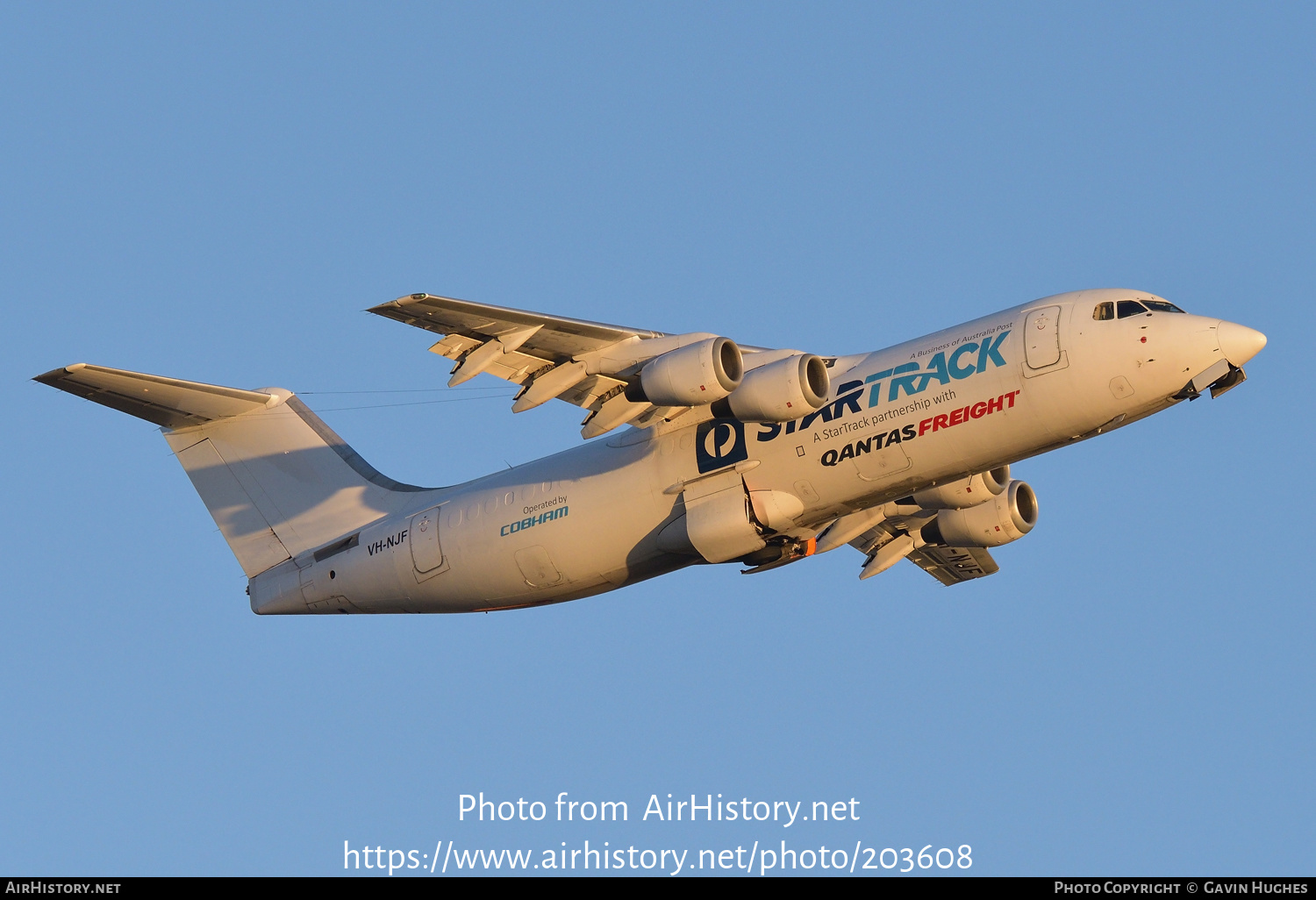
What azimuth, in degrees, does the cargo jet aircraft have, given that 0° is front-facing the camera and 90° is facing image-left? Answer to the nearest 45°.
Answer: approximately 315°
